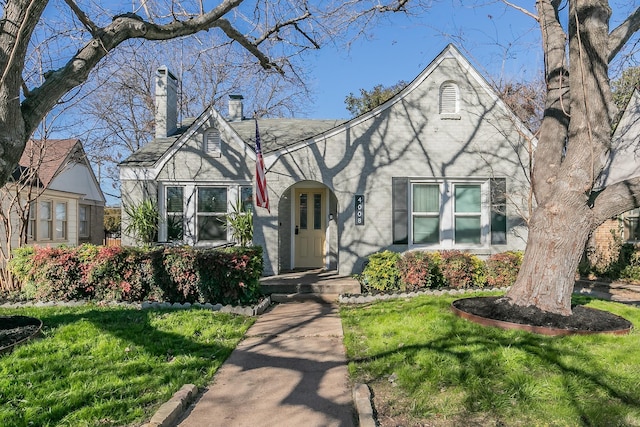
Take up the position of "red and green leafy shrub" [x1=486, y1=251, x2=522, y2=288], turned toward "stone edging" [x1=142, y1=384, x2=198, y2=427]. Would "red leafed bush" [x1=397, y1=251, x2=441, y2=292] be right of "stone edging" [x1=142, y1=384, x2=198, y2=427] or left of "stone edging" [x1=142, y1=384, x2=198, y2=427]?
right

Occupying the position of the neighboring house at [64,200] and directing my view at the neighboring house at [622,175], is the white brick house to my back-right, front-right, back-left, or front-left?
front-right

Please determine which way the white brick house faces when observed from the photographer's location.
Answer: facing the viewer

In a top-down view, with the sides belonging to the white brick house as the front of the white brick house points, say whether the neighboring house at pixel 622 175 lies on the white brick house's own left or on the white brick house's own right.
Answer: on the white brick house's own left

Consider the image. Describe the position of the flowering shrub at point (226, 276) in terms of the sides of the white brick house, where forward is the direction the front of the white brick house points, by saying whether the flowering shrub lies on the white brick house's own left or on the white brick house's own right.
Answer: on the white brick house's own right

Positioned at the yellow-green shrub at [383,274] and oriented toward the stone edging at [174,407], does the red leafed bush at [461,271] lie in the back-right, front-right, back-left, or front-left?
back-left

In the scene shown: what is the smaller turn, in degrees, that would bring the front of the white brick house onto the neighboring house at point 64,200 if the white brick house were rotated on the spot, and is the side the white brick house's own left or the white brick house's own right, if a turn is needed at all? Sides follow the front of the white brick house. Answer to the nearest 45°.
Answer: approximately 135° to the white brick house's own right

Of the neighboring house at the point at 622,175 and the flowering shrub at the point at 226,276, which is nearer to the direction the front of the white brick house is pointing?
the flowering shrub

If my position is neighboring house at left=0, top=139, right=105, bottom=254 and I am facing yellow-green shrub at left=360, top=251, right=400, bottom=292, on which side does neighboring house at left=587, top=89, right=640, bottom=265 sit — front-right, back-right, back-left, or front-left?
front-left
